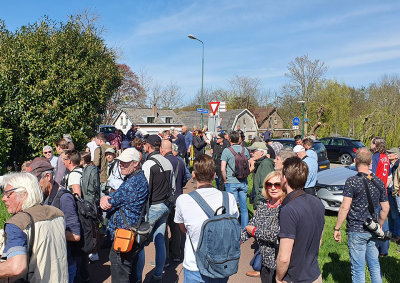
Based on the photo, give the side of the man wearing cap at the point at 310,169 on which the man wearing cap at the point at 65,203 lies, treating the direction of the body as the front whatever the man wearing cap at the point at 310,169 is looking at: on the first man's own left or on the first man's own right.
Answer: on the first man's own left

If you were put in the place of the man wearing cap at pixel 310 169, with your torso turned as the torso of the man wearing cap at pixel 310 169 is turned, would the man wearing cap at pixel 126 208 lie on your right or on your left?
on your left

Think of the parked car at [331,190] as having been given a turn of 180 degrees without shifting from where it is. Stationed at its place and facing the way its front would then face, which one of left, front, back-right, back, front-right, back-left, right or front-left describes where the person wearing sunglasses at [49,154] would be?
back

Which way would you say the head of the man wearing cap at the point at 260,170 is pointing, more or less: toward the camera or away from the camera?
toward the camera

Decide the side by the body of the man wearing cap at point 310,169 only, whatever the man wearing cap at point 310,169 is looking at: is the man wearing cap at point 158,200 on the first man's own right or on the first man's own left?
on the first man's own left

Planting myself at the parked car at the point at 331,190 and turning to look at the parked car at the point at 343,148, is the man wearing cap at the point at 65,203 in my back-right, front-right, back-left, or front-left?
back-left

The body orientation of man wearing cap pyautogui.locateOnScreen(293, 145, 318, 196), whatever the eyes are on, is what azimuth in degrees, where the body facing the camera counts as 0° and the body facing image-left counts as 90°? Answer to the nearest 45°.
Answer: approximately 90°

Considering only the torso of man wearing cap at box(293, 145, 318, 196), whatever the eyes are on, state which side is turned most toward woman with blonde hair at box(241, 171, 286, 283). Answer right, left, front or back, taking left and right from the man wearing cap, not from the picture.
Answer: left

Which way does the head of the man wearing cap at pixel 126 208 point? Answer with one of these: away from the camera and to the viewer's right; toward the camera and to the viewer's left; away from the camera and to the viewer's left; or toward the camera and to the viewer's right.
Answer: toward the camera and to the viewer's left

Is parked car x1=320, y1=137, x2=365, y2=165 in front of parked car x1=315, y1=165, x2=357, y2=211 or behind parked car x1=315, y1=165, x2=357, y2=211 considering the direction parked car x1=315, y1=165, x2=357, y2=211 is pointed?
behind

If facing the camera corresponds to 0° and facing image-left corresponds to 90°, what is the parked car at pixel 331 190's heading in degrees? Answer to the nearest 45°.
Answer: approximately 45°
